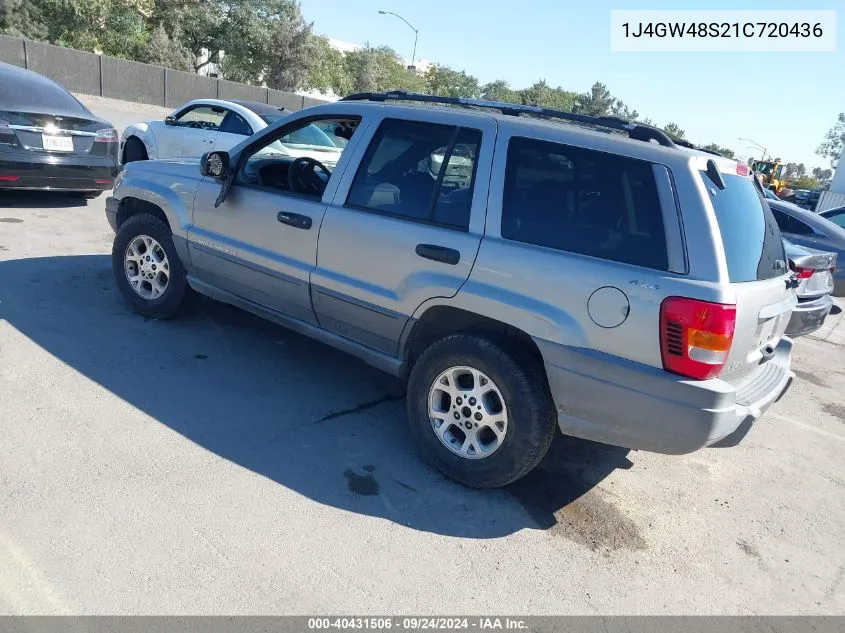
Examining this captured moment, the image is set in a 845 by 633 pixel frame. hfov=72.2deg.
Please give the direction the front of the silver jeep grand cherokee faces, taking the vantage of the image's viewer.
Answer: facing away from the viewer and to the left of the viewer

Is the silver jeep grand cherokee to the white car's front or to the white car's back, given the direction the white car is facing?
to the back

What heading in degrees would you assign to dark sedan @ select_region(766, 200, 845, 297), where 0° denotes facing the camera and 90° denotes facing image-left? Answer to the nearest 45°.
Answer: approximately 135°

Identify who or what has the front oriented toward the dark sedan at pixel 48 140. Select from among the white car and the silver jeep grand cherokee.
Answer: the silver jeep grand cherokee

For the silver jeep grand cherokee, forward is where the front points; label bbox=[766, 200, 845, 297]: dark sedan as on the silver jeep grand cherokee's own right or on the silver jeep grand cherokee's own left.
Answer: on the silver jeep grand cherokee's own right
